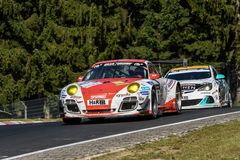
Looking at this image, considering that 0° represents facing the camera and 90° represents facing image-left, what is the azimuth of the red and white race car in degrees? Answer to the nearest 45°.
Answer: approximately 45°

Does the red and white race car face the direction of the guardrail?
no
